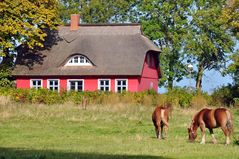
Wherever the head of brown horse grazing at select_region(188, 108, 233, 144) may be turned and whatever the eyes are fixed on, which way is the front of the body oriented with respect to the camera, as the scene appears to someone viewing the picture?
to the viewer's left
